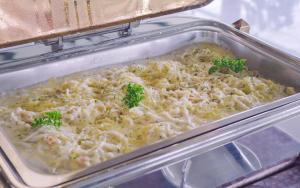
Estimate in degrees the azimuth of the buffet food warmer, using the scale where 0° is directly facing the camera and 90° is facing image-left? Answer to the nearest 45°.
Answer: approximately 315°
